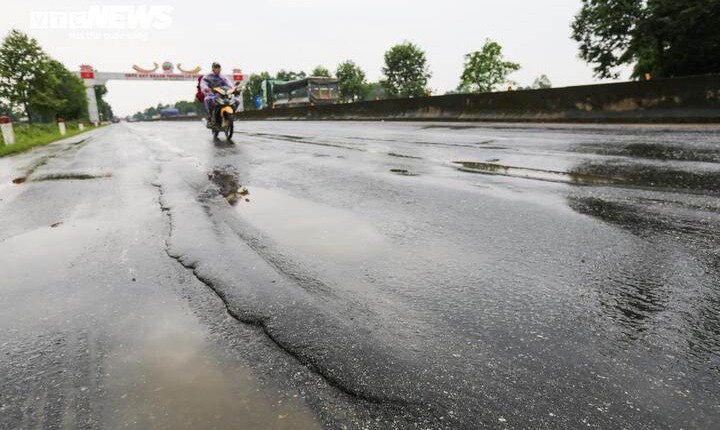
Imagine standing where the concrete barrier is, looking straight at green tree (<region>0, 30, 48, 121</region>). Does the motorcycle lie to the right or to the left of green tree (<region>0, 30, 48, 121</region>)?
left

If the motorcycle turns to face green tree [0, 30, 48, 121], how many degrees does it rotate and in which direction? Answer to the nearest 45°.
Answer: approximately 135° to its right

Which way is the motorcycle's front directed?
toward the camera

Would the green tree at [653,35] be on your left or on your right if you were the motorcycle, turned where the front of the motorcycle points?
on your left

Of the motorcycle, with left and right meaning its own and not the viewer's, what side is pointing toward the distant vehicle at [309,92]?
back

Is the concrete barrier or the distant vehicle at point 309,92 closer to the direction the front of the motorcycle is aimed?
the concrete barrier
